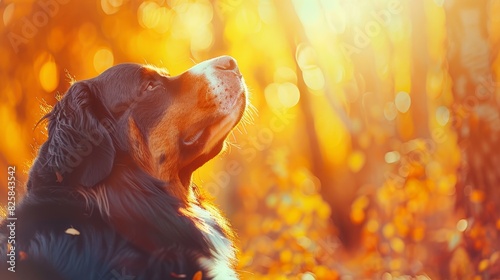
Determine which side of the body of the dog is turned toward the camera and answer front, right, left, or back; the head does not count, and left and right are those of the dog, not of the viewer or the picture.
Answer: right

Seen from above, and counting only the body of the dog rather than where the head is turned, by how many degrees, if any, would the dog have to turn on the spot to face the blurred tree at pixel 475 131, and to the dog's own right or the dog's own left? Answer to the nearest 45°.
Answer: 0° — it already faces it
